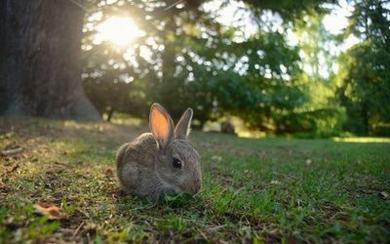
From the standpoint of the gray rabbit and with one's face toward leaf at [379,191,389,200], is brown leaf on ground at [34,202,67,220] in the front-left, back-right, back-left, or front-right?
back-right

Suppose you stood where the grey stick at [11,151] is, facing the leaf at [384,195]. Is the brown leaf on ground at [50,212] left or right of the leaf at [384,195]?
right

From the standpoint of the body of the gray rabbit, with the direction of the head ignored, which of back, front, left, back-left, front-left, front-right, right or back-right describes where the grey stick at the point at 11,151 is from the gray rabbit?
back

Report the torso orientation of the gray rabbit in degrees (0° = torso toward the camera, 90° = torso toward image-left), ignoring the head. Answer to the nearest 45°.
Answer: approximately 315°

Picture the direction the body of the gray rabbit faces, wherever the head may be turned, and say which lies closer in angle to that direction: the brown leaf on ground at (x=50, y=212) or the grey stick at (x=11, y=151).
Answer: the brown leaf on ground

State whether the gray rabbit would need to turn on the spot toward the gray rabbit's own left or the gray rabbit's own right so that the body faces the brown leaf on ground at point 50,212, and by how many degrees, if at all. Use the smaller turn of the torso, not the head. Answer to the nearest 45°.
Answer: approximately 90° to the gray rabbit's own right

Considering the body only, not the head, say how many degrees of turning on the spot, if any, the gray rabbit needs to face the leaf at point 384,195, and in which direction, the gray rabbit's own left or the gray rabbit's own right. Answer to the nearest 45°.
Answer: approximately 45° to the gray rabbit's own left

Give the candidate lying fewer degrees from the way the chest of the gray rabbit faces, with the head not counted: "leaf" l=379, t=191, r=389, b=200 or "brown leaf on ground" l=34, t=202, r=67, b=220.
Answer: the leaf
